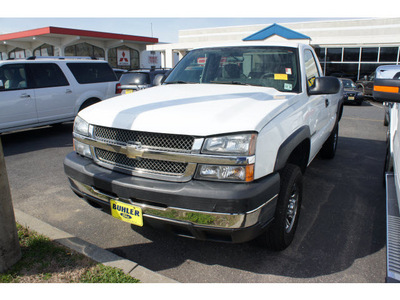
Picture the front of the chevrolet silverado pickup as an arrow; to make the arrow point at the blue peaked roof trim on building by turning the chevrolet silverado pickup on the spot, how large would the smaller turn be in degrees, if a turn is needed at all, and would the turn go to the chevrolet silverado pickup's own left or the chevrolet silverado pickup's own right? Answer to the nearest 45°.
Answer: approximately 135° to the chevrolet silverado pickup's own right

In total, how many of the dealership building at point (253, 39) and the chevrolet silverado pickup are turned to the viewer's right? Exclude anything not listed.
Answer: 0

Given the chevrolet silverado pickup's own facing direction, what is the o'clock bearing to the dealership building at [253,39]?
The dealership building is roughly at 5 o'clock from the chevrolet silverado pickup.

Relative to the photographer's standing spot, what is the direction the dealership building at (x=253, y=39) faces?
facing the viewer

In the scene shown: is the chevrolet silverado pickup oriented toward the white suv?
no

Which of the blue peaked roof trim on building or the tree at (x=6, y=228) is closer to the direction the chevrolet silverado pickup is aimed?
the tree

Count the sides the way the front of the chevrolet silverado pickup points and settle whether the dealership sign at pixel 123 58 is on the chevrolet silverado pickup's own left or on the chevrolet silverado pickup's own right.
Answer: on the chevrolet silverado pickup's own right

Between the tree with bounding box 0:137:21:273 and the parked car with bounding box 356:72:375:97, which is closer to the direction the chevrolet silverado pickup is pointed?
the tree

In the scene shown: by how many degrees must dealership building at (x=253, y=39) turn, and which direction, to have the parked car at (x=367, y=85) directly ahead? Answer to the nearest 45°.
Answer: approximately 45° to its left

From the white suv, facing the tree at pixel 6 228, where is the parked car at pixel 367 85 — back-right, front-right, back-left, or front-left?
back-left

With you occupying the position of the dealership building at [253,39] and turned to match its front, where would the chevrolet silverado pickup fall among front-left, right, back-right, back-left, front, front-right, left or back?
front

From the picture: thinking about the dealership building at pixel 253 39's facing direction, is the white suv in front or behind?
in front

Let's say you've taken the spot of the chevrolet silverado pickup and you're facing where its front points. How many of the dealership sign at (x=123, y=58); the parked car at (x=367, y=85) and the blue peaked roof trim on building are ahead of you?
0

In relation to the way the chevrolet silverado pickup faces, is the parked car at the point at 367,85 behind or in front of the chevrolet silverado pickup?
behind

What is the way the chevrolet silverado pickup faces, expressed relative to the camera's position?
facing the viewer and to the left of the viewer

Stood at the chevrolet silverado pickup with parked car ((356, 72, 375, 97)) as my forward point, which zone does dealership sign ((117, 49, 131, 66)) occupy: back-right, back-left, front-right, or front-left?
front-left

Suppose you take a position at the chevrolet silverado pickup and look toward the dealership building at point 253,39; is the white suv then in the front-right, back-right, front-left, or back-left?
front-left

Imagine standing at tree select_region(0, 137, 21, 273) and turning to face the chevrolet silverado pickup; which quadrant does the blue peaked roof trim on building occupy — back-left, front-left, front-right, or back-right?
front-left

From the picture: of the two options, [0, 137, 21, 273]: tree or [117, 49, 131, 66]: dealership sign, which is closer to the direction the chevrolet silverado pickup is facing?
the tree
